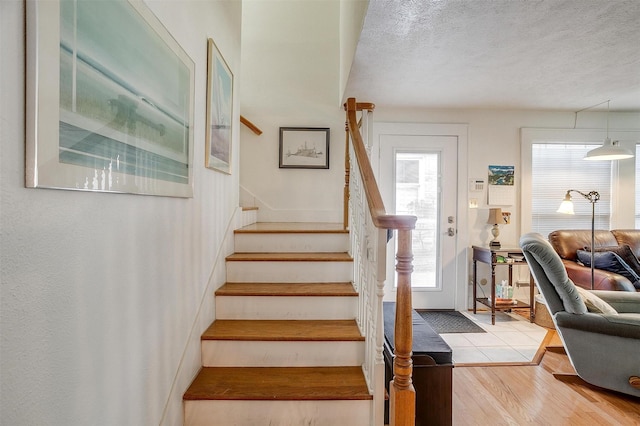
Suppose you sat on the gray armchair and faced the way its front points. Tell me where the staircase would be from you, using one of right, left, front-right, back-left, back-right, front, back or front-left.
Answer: back-right

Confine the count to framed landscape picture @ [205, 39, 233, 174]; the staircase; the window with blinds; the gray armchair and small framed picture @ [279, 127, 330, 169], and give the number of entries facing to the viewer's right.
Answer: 2

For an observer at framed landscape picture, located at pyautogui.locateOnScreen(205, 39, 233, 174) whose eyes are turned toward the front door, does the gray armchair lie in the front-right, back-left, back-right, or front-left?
front-right

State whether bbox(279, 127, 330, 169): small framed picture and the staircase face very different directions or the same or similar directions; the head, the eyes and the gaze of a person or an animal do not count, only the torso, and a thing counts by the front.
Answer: same or similar directions

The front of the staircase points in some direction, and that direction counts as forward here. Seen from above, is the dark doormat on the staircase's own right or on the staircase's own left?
on the staircase's own left

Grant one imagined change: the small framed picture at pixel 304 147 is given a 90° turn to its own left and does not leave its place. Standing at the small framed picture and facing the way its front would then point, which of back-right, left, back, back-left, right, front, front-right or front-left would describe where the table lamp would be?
front

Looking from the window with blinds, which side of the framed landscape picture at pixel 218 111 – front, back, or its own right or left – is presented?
front

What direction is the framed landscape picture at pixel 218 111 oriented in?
to the viewer's right

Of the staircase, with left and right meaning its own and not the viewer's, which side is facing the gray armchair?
left

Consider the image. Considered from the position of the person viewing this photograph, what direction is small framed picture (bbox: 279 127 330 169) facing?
facing the viewer

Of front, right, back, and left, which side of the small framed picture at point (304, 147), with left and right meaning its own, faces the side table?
left

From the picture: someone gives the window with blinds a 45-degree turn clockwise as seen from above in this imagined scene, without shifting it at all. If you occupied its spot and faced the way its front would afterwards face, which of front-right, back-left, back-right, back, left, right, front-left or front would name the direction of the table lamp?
front
